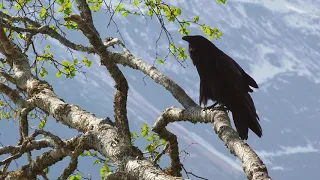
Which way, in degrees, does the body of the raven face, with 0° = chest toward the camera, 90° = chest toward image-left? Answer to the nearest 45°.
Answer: approximately 90°
